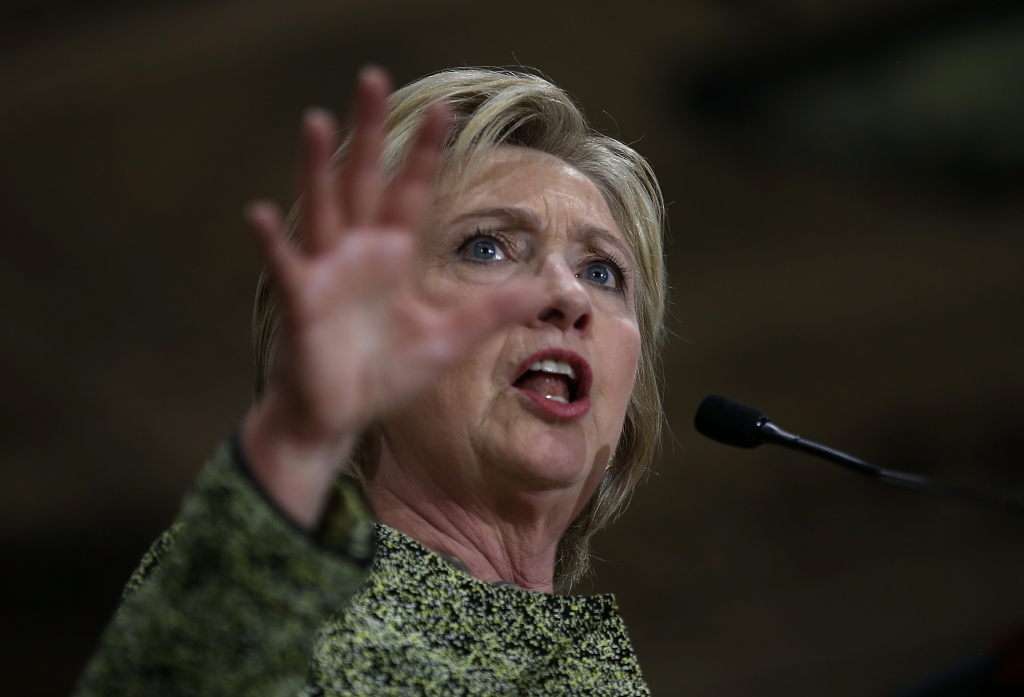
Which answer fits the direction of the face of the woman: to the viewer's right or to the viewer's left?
to the viewer's right

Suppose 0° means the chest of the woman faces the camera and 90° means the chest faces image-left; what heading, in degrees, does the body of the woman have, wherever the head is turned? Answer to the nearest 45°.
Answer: approximately 315°
